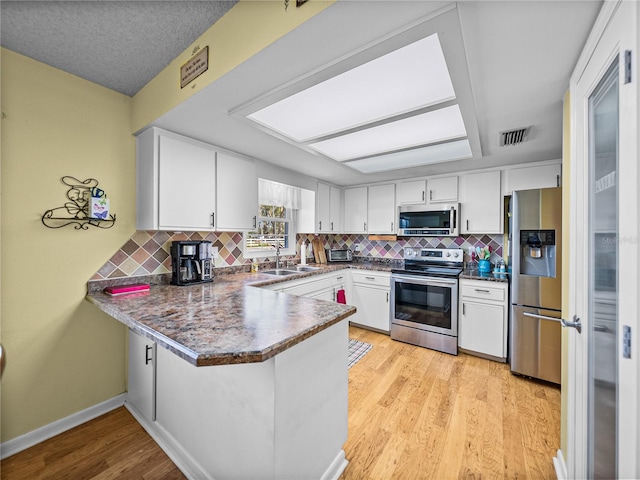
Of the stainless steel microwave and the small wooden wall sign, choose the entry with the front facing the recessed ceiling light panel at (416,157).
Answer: the stainless steel microwave

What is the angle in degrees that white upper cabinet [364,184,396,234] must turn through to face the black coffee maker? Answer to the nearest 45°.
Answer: approximately 45° to its right

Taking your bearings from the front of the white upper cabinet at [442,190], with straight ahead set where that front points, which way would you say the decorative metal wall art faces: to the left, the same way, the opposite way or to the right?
to the left

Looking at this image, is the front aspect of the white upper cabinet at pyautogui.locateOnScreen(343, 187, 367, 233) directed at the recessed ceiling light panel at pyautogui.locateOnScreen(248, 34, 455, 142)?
yes
